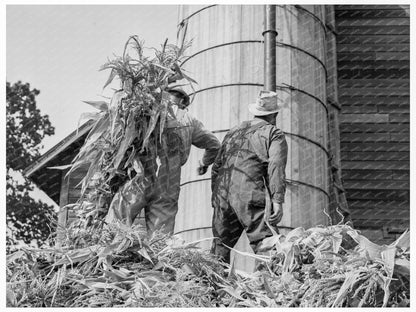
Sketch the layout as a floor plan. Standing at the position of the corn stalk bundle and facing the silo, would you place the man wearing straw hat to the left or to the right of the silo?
right

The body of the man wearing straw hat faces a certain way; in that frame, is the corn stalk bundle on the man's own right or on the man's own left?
on the man's own left

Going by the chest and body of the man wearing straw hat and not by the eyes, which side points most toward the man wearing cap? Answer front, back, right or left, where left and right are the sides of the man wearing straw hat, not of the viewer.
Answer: left

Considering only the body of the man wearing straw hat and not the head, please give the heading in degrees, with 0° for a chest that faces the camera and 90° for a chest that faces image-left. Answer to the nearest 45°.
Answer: approximately 180°

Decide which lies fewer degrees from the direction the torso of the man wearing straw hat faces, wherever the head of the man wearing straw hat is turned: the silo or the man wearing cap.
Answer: the silo

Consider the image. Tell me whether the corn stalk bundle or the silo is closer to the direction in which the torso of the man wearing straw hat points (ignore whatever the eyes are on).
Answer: the silo

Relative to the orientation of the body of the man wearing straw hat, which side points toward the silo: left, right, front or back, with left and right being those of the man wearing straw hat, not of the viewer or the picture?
front
